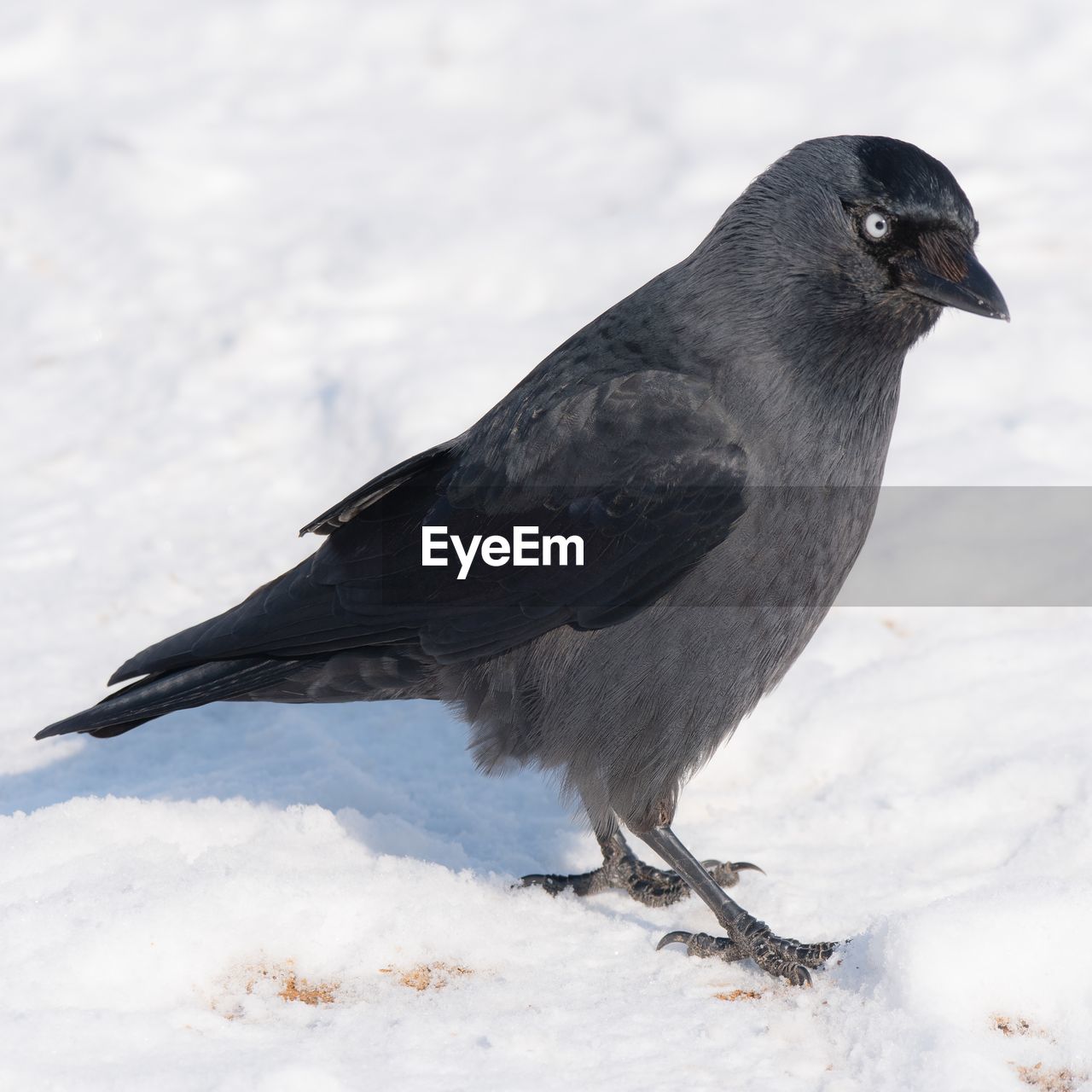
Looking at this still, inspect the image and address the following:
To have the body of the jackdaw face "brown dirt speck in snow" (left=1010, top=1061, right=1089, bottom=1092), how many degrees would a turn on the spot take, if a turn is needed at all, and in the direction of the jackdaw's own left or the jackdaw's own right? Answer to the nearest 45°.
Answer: approximately 45° to the jackdaw's own right

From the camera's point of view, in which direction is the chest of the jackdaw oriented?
to the viewer's right

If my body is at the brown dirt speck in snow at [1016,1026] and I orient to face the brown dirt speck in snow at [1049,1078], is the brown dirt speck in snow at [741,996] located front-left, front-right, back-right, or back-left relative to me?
back-right
